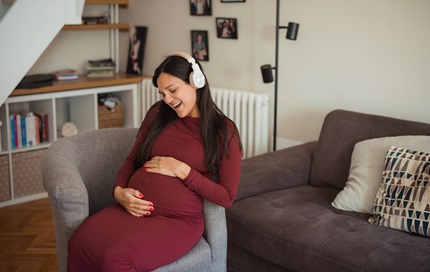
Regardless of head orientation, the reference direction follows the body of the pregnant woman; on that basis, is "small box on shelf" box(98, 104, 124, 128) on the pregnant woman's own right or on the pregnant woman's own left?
on the pregnant woman's own right

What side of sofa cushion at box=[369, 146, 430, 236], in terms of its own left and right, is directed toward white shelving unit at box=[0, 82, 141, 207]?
right

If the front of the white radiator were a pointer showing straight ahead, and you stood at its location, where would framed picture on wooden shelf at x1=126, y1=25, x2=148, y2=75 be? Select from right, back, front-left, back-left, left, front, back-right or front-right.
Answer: right

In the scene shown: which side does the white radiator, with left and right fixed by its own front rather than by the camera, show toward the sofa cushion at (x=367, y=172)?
left

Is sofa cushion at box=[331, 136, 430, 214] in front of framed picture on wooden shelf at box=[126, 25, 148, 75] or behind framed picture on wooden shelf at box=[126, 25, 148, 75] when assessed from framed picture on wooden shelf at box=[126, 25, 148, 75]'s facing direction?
in front

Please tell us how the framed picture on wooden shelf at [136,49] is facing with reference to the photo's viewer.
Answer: facing the viewer and to the right of the viewer

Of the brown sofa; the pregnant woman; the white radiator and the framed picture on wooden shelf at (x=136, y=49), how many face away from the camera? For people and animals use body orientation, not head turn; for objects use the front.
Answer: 0

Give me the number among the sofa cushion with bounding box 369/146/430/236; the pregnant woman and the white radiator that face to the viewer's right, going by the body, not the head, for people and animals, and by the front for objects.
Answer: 0

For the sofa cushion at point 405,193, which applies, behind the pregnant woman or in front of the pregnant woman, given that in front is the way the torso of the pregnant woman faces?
behind

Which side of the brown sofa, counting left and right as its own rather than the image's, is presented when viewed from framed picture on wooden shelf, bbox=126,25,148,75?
right

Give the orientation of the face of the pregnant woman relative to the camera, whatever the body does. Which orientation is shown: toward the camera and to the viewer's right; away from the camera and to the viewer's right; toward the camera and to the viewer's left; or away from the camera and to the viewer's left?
toward the camera and to the viewer's left

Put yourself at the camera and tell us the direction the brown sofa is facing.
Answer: facing the viewer and to the left of the viewer

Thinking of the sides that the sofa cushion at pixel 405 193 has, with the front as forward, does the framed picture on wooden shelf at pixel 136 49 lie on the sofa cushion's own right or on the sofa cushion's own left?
on the sofa cushion's own right
